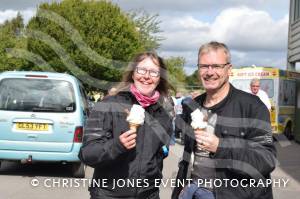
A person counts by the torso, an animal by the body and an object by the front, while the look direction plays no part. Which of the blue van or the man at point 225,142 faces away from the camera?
the blue van

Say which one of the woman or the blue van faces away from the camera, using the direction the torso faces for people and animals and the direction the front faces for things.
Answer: the blue van

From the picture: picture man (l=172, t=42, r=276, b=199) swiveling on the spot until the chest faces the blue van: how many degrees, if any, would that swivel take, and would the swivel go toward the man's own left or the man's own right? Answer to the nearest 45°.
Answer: approximately 90° to the man's own right

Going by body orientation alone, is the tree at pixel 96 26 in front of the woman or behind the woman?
behind

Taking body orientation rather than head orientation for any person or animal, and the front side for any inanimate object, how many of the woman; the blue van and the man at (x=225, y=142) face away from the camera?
1

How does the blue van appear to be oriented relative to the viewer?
away from the camera

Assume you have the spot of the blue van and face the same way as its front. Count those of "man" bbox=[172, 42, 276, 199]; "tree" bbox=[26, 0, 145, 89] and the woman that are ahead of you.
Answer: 1

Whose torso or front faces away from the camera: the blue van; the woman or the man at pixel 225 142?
the blue van

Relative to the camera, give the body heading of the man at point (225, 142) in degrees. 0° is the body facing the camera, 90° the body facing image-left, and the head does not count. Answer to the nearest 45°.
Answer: approximately 45°
